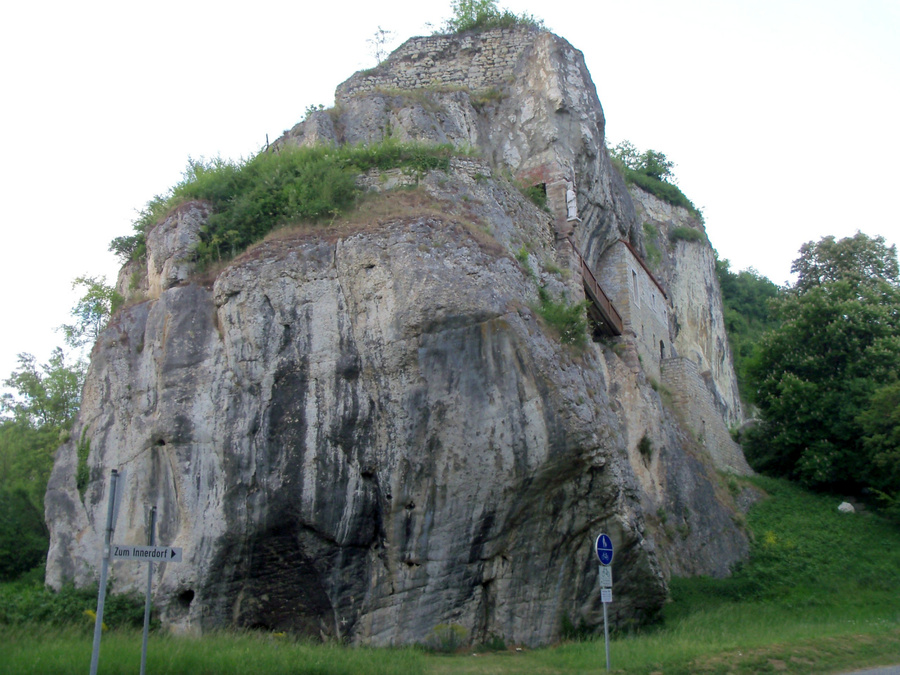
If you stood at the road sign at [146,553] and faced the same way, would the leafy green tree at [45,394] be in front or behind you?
behind

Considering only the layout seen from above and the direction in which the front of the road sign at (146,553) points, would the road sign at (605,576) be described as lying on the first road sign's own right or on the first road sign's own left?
on the first road sign's own left

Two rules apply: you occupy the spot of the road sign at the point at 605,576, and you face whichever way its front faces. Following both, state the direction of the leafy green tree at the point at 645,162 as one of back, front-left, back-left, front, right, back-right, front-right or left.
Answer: back

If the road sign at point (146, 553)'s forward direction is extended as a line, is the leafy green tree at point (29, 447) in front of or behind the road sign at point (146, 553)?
behind

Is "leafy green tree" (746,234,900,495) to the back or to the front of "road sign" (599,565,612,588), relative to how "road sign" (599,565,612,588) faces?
to the back

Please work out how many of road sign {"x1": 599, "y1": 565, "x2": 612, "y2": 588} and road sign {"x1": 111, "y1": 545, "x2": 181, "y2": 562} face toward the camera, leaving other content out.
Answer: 2

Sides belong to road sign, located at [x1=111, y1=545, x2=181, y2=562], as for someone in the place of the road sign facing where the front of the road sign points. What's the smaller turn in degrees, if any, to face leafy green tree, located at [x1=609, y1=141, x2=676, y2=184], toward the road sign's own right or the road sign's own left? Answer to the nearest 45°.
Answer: approximately 135° to the road sign's own left

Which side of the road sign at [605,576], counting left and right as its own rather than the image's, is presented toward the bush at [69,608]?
right

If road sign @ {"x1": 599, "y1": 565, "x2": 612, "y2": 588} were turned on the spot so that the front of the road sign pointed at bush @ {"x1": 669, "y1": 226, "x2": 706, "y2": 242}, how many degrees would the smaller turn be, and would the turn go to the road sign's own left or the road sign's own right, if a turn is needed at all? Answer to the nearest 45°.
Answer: approximately 180°

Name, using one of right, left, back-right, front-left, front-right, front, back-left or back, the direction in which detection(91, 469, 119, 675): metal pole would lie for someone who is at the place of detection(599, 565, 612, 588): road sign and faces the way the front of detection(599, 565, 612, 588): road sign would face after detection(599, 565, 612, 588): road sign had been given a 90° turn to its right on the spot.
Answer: front-left

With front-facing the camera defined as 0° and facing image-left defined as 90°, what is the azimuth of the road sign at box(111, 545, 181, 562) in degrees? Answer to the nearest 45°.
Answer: approximately 0°

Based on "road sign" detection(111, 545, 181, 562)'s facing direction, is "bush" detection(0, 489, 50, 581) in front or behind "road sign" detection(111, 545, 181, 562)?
behind
